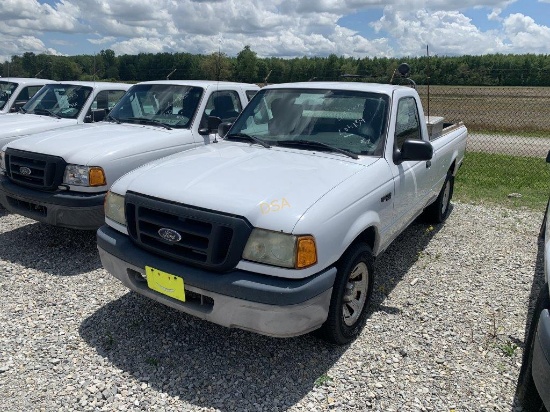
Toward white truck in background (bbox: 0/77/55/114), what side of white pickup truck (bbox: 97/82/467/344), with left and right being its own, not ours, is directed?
right

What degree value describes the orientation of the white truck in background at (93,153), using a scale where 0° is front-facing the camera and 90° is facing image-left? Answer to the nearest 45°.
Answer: approximately 45°

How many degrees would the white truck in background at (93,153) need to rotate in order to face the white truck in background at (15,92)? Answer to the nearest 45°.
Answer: approximately 135° to its right

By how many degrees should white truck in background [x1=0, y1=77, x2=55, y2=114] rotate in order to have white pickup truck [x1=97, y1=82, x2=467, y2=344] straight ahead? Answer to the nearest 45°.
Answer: approximately 45° to its left

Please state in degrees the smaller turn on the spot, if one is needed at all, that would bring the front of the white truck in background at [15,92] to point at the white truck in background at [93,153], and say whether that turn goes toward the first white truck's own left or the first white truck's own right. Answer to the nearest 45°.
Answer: approximately 45° to the first white truck's own left

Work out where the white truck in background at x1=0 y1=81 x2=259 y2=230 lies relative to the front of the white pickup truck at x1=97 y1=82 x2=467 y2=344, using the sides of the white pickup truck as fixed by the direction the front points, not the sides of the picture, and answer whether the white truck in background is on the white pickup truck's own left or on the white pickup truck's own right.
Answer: on the white pickup truck's own right

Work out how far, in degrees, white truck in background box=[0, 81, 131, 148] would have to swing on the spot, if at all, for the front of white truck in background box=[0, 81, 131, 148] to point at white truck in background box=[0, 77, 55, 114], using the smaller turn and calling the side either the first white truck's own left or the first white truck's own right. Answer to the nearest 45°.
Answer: approximately 135° to the first white truck's own right

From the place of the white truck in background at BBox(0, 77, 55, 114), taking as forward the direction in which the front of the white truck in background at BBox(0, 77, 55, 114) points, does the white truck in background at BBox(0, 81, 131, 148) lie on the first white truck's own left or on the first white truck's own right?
on the first white truck's own left
